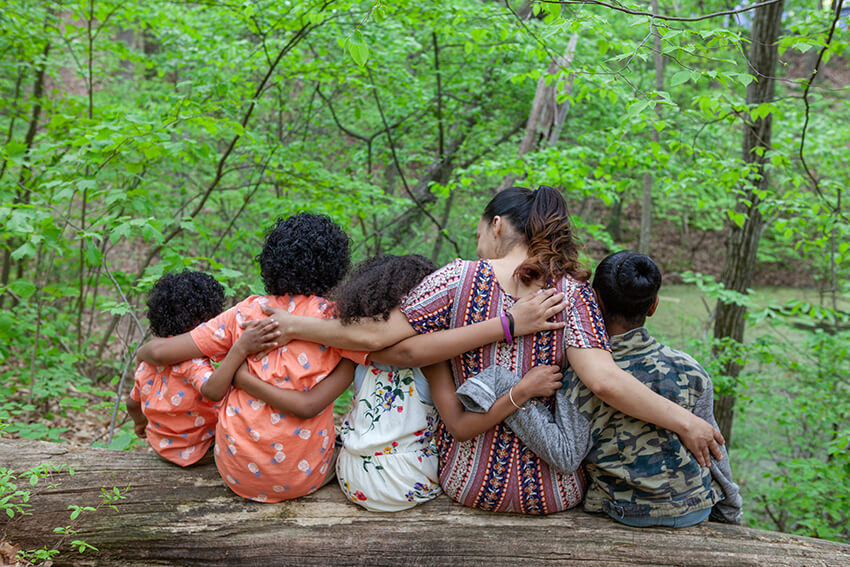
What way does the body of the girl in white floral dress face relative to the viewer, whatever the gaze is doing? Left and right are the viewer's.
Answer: facing away from the viewer

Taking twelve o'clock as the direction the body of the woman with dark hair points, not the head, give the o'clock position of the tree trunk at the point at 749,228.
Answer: The tree trunk is roughly at 1 o'clock from the woman with dark hair.

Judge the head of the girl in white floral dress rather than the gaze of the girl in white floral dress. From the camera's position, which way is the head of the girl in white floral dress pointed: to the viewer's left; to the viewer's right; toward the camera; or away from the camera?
away from the camera

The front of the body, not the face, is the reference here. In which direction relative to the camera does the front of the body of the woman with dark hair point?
away from the camera

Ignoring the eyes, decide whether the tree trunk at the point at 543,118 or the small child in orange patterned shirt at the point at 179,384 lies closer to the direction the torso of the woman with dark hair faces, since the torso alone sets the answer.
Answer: the tree trunk

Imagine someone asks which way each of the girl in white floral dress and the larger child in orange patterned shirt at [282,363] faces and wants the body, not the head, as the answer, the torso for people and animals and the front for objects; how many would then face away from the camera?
2

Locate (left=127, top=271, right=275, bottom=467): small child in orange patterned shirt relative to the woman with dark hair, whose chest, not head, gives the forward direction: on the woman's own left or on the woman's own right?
on the woman's own left

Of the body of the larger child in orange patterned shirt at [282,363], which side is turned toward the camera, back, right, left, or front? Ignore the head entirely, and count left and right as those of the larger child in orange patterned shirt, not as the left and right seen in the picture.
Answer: back

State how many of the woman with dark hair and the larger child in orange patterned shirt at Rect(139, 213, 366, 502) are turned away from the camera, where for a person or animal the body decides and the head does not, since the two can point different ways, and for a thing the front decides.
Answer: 2

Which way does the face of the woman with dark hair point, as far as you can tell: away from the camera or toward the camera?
away from the camera

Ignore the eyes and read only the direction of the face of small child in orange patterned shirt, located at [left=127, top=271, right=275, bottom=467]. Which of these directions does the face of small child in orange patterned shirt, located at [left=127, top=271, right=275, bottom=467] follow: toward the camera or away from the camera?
away from the camera

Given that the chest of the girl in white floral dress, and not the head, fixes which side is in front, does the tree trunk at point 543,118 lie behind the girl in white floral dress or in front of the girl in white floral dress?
in front
